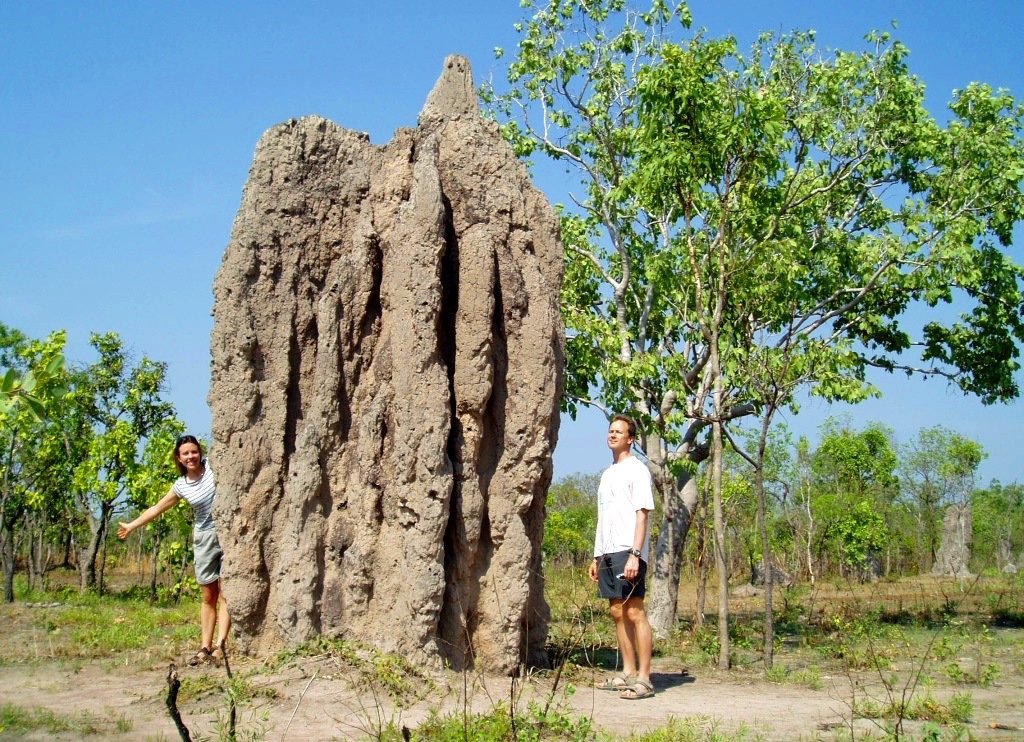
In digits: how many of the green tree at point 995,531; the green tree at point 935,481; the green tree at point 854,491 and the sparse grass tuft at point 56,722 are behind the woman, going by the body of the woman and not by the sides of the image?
3

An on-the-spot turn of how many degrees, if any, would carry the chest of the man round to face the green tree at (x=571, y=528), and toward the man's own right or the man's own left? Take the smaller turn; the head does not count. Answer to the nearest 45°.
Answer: approximately 135° to the man's own right

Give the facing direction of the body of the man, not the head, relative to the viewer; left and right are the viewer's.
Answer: facing the viewer and to the left of the viewer

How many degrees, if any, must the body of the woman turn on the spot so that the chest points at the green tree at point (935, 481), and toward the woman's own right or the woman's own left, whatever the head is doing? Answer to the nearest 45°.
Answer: approximately 180°

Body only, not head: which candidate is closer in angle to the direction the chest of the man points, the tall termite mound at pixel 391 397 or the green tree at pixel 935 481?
the tall termite mound

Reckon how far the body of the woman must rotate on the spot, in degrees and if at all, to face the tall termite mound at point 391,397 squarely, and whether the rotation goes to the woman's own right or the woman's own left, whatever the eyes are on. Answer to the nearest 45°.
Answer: approximately 90° to the woman's own left

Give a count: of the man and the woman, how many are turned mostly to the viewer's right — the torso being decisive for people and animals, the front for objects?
0

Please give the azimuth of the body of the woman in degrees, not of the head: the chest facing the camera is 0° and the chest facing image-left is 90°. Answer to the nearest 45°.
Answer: approximately 45°

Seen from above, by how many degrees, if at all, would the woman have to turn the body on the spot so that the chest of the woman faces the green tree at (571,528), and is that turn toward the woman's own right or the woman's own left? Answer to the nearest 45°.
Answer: approximately 180°

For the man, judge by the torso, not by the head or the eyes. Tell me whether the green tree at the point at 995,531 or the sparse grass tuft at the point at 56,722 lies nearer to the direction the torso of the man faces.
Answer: the sparse grass tuft

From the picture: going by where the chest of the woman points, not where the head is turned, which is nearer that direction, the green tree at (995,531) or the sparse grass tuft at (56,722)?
the sparse grass tuft
